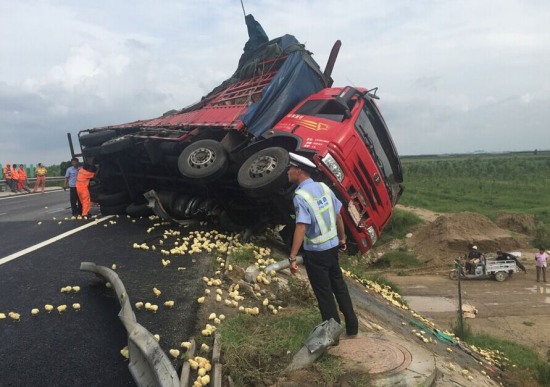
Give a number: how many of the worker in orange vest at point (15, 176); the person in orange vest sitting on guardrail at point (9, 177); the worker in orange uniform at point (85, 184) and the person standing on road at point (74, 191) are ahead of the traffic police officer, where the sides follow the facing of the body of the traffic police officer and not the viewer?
4

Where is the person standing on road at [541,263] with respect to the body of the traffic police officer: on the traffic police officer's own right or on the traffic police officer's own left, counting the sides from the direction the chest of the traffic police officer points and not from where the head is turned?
on the traffic police officer's own right

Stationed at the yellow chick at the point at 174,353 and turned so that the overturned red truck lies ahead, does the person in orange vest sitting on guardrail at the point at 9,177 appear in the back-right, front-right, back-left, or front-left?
front-left

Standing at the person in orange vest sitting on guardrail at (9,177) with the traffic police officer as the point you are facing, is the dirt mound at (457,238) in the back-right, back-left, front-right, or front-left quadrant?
front-left

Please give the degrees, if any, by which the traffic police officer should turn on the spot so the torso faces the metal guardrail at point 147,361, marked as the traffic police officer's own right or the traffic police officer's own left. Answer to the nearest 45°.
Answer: approximately 90° to the traffic police officer's own left

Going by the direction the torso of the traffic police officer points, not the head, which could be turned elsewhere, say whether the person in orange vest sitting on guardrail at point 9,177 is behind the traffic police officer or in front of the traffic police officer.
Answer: in front

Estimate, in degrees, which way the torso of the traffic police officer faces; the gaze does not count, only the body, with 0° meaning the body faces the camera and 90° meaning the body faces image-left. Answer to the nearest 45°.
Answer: approximately 135°

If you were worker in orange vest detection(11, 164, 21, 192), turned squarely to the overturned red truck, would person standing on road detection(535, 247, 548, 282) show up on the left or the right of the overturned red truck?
left

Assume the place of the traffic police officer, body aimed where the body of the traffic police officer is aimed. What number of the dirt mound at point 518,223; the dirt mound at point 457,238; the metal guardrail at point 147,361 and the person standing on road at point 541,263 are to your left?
1

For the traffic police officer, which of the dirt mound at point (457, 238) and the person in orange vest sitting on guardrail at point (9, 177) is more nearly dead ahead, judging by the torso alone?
the person in orange vest sitting on guardrail

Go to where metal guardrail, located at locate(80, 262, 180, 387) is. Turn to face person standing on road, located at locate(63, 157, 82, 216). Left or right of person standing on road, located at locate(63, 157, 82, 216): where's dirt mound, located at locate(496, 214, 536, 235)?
right

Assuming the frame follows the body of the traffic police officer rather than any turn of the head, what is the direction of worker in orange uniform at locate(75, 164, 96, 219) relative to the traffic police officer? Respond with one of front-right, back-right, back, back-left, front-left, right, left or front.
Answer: front

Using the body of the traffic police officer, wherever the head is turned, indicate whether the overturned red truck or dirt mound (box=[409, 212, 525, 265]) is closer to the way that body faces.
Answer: the overturned red truck
